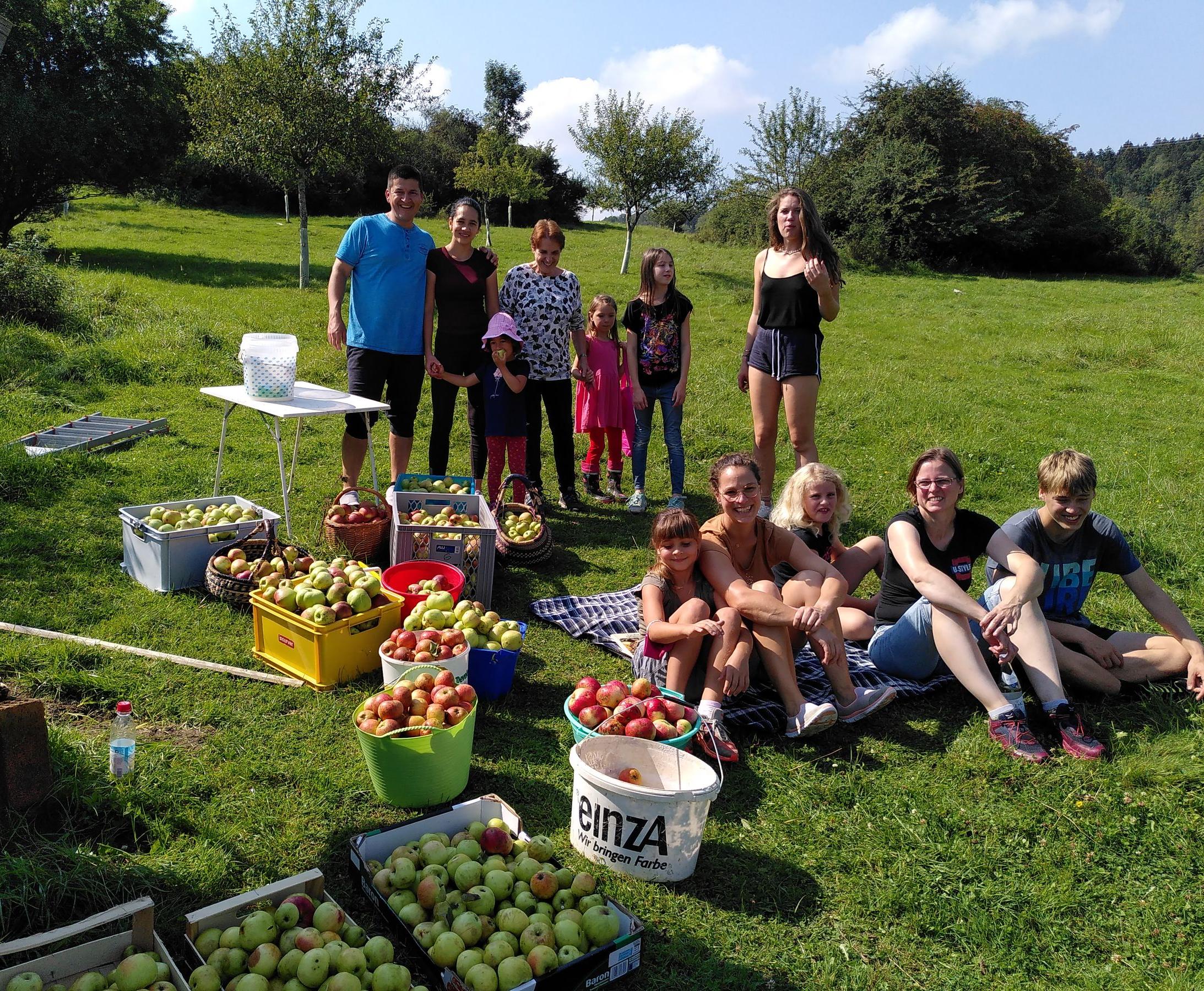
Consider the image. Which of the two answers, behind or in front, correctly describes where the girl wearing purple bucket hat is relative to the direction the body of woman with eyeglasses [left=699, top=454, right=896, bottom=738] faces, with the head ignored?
behind

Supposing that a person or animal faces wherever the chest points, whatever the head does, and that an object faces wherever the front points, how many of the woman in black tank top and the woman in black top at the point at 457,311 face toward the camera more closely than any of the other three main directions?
2

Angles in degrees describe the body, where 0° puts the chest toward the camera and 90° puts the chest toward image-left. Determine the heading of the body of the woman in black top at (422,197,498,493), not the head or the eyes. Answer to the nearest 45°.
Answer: approximately 0°

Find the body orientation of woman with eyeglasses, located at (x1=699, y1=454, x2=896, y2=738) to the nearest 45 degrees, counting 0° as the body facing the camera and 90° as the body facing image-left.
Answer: approximately 315°

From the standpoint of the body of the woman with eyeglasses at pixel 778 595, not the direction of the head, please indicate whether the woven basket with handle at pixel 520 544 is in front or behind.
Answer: behind

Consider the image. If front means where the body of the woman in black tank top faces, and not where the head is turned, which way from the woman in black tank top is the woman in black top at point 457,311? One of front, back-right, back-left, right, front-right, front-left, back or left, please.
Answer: right

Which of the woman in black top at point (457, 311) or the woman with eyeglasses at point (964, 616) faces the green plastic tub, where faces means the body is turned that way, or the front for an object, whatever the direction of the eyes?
the woman in black top

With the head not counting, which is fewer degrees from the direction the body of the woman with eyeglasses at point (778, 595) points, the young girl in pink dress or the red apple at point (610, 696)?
the red apple

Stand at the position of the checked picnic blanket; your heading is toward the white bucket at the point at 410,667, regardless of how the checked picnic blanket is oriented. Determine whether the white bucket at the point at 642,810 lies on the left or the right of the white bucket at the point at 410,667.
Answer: left

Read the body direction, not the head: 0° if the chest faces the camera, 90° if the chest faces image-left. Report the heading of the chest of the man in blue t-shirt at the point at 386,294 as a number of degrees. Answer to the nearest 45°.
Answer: approximately 315°
